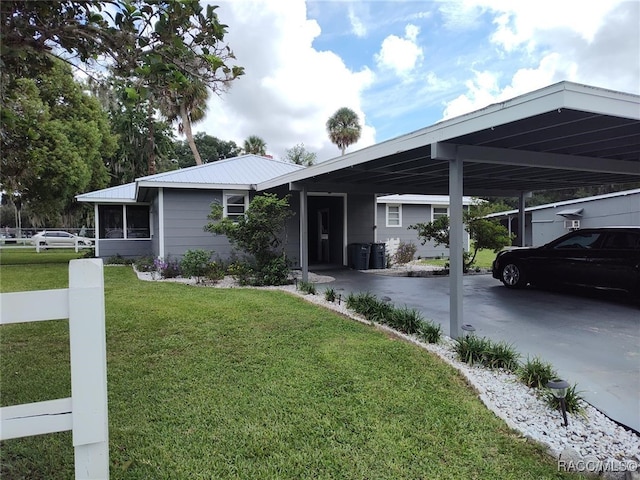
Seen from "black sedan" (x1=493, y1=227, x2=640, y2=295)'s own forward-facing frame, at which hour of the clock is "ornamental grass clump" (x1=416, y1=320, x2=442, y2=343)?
The ornamental grass clump is roughly at 10 o'clock from the black sedan.

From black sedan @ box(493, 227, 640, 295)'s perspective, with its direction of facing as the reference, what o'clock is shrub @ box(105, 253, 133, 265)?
The shrub is roughly at 12 o'clock from the black sedan.

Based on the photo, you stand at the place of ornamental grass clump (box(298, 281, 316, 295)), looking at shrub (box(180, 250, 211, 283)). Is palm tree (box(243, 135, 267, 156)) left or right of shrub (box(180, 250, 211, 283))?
right

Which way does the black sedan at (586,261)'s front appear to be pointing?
to the viewer's left

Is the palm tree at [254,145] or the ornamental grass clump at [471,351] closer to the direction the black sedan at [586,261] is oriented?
the palm tree

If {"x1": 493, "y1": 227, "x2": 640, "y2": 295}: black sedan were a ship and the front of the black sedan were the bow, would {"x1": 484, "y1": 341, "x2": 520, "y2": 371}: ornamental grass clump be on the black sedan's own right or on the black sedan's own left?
on the black sedan's own left

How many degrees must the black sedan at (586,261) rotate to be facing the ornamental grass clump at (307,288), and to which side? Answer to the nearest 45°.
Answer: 0° — it already faces it

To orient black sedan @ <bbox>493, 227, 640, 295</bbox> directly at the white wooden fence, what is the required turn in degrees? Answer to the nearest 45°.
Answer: approximately 90° to its left

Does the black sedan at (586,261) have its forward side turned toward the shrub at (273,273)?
yes

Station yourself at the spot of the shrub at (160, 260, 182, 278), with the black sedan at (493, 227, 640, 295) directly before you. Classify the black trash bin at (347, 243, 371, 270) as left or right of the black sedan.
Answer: left
